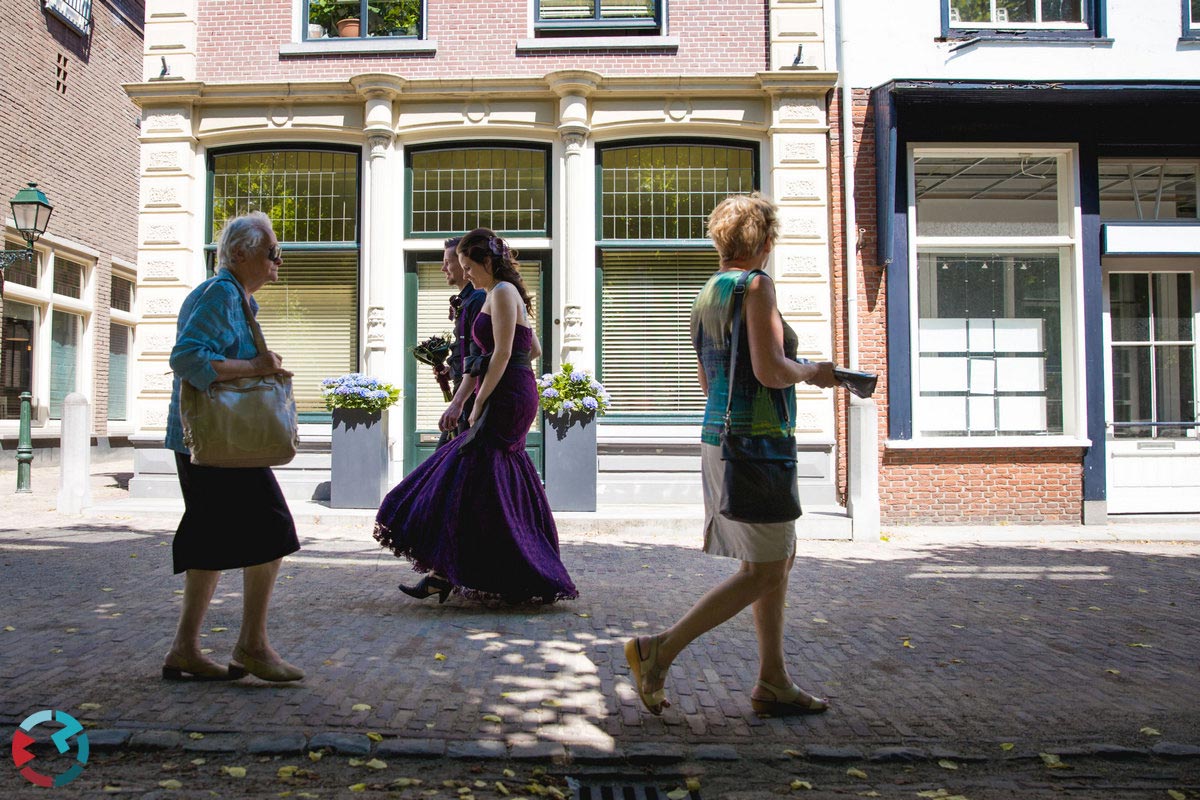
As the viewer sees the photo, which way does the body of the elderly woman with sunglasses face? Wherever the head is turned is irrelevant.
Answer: to the viewer's right

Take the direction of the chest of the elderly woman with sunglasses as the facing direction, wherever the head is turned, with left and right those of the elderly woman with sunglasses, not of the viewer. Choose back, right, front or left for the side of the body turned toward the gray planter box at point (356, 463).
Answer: left

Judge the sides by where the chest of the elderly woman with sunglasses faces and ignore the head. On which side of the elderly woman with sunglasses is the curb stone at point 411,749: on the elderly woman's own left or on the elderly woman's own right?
on the elderly woman's own right

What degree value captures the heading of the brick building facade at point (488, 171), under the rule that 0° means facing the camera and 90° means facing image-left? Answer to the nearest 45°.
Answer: approximately 0°

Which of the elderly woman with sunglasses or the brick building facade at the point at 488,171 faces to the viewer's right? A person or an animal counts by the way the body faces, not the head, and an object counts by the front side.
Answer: the elderly woman with sunglasses

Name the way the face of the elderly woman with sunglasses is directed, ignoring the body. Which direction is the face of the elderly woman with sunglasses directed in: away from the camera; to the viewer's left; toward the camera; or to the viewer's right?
to the viewer's right

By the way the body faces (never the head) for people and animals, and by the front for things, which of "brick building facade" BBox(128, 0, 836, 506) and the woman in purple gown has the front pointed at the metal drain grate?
the brick building facade
